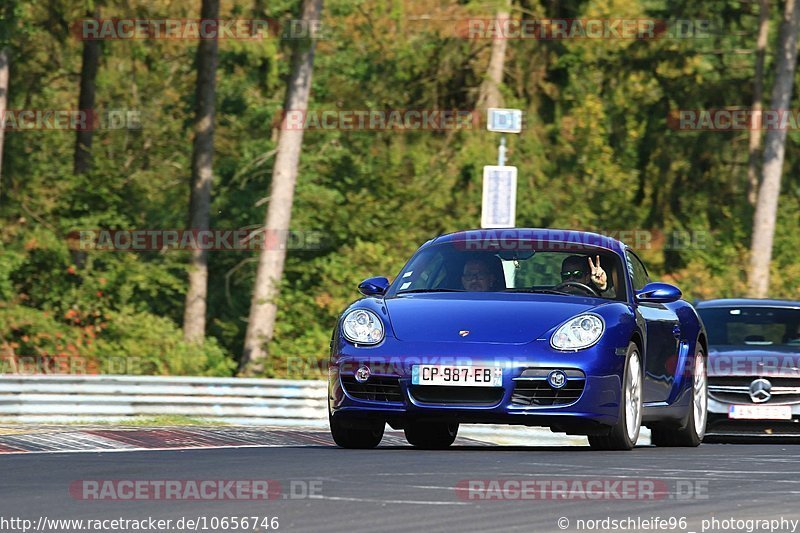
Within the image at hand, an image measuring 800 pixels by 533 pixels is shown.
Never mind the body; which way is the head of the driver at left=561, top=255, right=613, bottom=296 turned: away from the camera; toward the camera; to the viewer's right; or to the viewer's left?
toward the camera

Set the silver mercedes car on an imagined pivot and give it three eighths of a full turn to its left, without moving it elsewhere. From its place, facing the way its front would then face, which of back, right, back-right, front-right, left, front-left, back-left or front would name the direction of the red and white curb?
back

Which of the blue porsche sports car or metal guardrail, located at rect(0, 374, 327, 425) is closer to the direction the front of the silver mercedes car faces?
the blue porsche sports car

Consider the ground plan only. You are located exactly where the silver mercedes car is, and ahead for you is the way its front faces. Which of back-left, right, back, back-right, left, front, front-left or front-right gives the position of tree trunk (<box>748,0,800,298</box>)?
back

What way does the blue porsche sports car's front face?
toward the camera

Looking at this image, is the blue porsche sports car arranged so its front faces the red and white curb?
no

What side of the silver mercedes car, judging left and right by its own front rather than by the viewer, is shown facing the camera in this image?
front

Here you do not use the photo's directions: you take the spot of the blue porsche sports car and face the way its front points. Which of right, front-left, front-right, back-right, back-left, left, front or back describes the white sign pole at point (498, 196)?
back

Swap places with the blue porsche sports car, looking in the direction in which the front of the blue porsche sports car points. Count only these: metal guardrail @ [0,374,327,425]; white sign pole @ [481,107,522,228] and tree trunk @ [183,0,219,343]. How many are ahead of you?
0

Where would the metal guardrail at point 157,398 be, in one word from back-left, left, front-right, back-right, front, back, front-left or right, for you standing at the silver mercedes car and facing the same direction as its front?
right

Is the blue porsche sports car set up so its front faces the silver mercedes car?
no

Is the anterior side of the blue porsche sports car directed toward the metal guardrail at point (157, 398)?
no

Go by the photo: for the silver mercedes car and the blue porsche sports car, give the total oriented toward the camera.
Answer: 2

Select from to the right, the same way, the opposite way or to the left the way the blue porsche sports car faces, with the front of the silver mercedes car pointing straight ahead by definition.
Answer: the same way

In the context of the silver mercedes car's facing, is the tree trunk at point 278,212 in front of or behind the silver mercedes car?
behind
